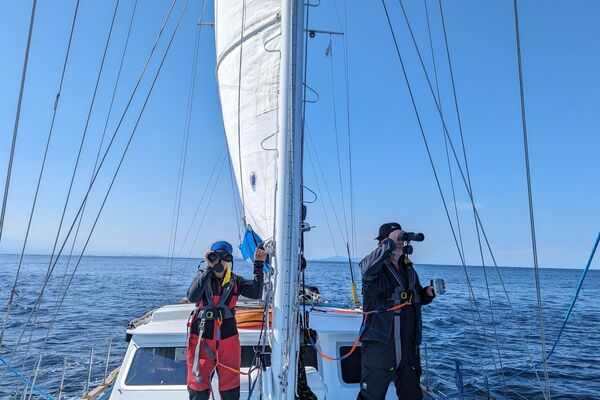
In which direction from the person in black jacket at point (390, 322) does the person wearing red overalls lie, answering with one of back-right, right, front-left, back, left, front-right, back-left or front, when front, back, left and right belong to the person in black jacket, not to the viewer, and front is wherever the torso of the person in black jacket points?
back-right

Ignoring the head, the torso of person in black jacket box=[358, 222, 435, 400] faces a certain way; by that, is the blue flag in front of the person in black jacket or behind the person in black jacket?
behind

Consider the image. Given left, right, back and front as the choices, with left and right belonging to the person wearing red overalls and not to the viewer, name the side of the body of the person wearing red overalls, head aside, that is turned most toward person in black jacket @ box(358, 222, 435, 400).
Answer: left

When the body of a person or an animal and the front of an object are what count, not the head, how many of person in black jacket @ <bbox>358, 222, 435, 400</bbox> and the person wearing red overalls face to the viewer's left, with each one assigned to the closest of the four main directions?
0

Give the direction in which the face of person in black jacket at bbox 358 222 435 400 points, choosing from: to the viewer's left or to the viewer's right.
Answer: to the viewer's right

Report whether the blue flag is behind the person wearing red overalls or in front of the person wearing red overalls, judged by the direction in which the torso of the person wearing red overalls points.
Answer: behind

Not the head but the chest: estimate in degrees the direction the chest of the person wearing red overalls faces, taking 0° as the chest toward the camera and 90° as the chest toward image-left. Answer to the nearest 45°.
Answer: approximately 0°
